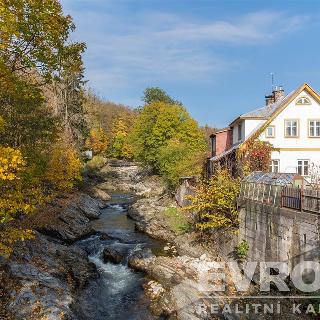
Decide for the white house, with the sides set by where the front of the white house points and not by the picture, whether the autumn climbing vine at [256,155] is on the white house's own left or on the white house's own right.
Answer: on the white house's own right

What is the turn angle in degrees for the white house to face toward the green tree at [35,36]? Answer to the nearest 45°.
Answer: approximately 45° to its right

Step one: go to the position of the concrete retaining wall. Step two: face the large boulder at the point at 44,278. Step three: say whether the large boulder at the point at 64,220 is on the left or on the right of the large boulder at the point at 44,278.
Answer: right

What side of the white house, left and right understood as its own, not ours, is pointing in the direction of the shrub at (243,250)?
front

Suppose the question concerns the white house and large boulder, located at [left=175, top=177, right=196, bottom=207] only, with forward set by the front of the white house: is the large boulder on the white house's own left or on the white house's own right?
on the white house's own right

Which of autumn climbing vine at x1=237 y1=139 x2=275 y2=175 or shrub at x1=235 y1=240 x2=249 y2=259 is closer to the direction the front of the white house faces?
the shrub

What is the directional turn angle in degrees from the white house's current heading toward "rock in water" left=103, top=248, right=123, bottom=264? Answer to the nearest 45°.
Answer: approximately 45° to its right

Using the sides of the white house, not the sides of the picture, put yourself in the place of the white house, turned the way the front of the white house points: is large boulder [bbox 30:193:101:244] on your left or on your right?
on your right

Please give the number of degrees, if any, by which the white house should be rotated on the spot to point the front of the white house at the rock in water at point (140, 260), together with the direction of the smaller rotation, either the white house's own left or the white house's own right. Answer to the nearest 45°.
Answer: approximately 45° to the white house's own right

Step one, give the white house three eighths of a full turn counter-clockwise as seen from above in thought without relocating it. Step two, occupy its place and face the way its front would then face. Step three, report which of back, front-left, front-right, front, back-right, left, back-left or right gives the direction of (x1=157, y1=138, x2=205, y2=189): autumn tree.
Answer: left

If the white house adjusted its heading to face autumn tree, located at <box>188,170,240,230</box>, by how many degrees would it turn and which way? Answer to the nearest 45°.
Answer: approximately 45° to its right

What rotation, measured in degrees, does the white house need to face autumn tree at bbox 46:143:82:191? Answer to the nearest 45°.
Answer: approximately 90° to its right

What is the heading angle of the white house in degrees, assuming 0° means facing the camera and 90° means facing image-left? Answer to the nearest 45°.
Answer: approximately 0°

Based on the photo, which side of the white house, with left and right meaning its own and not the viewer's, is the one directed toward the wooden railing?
front
